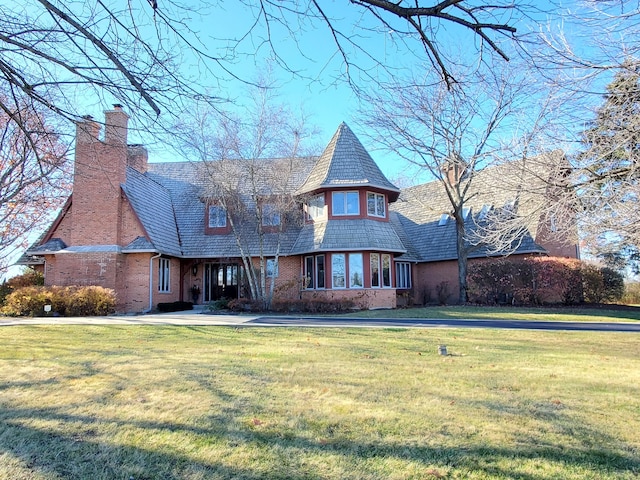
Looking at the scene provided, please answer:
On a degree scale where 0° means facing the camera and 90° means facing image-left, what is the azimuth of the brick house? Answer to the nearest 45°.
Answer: approximately 0°

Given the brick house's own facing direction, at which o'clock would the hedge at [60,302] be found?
The hedge is roughly at 2 o'clock from the brick house.

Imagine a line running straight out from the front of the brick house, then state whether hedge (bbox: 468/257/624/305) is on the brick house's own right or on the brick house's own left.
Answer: on the brick house's own left
